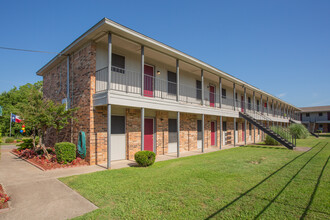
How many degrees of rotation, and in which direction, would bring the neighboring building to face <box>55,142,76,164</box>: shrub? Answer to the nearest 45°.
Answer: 0° — it already faces it

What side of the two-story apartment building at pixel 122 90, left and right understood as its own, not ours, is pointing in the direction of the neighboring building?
left

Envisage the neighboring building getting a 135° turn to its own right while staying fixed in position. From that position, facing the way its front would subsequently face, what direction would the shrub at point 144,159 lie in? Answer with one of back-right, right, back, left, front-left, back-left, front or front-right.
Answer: back-left

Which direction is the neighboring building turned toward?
toward the camera

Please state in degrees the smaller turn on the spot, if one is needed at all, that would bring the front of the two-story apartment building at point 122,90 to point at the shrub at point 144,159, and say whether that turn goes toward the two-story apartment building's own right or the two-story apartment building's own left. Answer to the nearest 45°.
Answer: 0° — it already faces it

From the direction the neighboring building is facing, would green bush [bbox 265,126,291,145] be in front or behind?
in front

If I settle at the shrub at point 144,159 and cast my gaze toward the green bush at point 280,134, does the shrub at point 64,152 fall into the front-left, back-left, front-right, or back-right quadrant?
back-left

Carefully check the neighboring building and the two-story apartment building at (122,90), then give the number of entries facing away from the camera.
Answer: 0

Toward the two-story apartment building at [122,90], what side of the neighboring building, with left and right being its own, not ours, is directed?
front

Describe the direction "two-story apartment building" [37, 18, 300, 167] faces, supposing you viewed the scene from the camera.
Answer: facing the viewer and to the right of the viewer

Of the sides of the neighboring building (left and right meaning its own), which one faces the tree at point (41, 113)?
front
